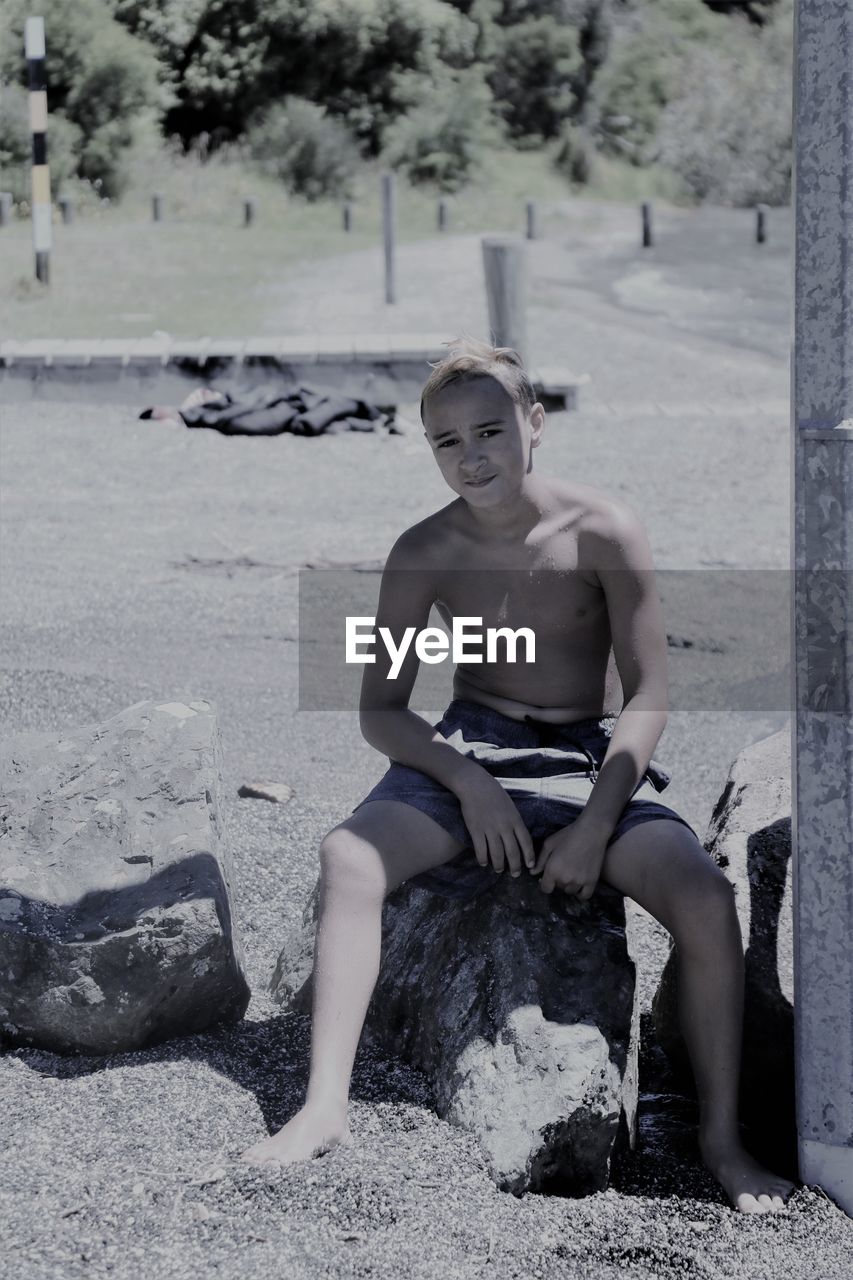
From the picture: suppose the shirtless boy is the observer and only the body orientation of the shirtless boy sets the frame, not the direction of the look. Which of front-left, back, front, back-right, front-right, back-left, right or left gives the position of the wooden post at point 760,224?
back

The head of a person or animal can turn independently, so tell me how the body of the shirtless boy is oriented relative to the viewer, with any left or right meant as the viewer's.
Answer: facing the viewer

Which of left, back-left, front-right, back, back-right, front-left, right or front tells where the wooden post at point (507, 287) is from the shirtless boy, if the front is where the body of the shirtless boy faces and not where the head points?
back

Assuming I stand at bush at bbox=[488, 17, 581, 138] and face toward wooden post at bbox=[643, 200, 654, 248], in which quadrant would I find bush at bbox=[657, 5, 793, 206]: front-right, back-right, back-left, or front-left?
front-left

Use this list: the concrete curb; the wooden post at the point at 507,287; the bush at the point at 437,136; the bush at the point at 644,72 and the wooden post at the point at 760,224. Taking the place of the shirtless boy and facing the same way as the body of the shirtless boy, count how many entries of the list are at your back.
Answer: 5

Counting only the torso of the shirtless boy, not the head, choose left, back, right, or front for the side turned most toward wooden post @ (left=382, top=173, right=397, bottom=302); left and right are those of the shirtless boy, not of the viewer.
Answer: back

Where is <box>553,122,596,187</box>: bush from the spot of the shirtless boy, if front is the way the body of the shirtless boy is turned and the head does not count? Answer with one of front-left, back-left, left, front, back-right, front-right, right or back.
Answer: back

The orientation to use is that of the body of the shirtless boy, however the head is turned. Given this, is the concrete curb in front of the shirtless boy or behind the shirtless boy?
behind

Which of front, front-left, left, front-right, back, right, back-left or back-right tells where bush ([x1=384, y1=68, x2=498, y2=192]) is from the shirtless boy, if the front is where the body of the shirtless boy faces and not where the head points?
back

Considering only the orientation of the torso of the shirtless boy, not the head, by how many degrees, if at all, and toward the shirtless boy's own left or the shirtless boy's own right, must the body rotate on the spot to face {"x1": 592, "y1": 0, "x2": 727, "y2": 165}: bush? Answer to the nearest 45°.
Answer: approximately 180°

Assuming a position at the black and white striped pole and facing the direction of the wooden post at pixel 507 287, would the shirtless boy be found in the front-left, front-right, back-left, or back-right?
front-right
